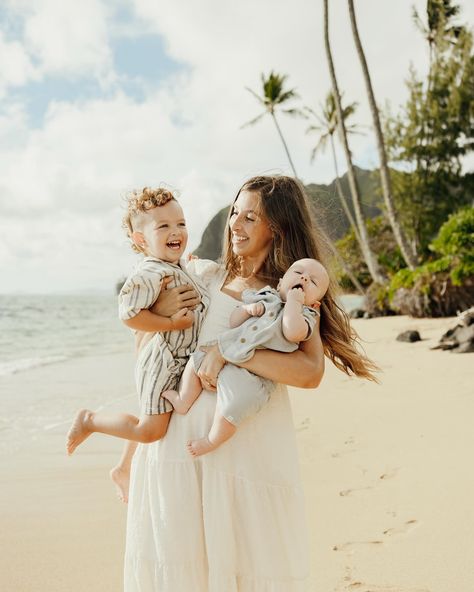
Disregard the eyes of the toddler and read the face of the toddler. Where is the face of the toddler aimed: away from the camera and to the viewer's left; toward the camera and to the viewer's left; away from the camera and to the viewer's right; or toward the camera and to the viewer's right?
toward the camera and to the viewer's right

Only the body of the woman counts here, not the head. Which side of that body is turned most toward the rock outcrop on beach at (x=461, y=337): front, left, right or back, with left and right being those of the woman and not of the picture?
back

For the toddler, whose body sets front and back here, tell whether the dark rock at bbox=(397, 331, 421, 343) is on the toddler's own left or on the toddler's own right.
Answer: on the toddler's own left

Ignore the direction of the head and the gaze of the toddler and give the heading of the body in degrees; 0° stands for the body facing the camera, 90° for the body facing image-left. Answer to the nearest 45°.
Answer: approximately 315°

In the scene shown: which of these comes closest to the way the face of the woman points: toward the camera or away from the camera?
toward the camera

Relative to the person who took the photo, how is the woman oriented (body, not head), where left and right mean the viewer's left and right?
facing the viewer and to the left of the viewer
